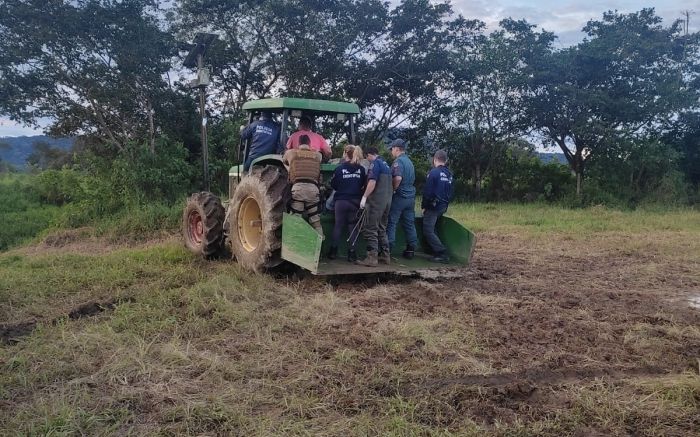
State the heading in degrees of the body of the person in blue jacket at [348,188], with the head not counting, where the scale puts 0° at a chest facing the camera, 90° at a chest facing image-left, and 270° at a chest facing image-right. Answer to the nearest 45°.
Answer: approximately 180°

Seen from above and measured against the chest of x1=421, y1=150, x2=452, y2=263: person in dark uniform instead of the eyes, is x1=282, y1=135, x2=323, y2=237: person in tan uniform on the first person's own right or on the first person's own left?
on the first person's own left

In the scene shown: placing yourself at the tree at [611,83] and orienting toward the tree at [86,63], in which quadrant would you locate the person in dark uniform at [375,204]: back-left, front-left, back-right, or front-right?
front-left

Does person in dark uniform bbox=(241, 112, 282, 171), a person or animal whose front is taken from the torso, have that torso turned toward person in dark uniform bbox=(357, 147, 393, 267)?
no

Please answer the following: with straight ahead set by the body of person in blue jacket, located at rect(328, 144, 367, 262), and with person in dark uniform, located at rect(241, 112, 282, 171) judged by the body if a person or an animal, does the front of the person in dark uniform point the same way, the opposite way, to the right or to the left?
the same way

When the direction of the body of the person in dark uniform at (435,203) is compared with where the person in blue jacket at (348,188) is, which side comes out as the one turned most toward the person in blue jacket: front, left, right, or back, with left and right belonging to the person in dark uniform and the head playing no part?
left

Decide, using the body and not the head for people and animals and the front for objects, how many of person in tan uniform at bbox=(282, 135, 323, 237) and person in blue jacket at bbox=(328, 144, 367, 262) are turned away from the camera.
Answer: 2

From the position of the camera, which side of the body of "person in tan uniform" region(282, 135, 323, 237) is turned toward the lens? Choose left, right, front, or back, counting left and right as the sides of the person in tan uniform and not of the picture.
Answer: back

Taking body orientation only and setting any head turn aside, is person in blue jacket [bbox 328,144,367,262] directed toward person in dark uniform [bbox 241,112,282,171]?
no

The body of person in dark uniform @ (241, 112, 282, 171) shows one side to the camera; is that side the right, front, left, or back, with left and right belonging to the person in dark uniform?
back

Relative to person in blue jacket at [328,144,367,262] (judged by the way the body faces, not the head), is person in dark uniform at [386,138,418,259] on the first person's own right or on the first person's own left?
on the first person's own right

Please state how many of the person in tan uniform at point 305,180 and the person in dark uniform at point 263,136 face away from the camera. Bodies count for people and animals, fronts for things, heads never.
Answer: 2

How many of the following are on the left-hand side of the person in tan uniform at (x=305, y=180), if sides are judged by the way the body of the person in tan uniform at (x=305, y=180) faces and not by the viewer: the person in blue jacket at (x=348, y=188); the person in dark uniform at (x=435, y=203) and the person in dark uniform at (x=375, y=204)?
0

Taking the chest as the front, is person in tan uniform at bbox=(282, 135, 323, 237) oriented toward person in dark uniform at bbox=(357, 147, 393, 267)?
no

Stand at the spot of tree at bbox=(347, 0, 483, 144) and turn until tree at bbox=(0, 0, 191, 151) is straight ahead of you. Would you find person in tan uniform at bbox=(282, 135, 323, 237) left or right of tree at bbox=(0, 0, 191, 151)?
left

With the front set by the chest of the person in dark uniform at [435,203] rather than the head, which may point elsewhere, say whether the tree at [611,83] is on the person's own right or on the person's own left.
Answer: on the person's own right
